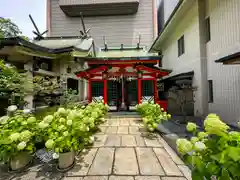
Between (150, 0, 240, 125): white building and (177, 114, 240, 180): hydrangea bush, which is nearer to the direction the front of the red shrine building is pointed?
the hydrangea bush

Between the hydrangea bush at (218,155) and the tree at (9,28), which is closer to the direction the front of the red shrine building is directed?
the hydrangea bush

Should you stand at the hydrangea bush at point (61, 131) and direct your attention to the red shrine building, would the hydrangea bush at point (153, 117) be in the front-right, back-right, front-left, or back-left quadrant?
front-right

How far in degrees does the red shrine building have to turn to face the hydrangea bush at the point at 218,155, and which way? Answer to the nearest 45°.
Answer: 0° — it already faces it

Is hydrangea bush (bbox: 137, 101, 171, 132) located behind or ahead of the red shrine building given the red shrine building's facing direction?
ahead

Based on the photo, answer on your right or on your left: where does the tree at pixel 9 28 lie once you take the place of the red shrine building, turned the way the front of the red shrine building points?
on your right

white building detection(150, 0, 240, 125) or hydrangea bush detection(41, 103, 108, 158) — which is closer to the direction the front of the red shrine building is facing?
the hydrangea bush

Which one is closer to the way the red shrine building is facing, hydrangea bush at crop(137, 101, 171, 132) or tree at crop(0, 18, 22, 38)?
the hydrangea bush

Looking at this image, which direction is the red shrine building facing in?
toward the camera

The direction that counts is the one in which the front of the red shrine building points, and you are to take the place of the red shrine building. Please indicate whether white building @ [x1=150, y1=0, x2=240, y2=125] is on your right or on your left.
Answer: on your left

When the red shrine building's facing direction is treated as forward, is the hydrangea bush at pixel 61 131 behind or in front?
in front
